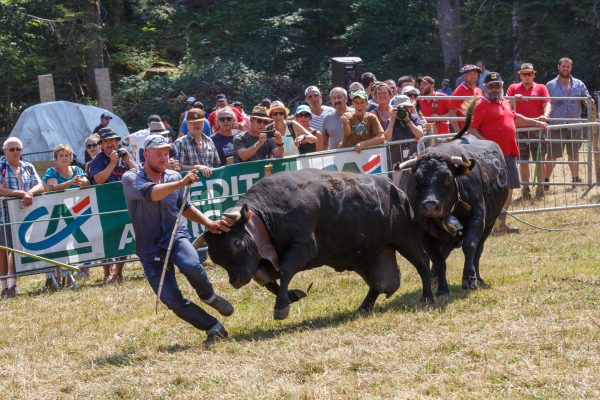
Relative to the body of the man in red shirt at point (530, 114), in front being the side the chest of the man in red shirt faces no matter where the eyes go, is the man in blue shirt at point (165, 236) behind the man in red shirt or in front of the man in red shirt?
in front

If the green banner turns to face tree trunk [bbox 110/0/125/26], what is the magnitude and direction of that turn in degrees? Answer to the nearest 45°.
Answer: approximately 180°

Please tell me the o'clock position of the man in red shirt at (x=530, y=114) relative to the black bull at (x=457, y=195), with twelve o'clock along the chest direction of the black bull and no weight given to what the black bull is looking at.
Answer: The man in red shirt is roughly at 5 o'clock from the black bull.

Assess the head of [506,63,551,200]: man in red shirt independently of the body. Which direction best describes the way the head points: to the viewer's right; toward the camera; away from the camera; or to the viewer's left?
toward the camera

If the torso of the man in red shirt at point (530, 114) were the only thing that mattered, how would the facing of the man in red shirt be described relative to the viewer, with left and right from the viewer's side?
facing the viewer

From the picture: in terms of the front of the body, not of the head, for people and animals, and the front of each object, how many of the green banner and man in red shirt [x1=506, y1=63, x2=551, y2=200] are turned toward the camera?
2

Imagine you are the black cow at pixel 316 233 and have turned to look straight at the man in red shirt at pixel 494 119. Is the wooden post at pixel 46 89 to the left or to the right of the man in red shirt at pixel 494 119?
left

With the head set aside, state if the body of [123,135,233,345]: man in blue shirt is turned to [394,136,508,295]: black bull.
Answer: no

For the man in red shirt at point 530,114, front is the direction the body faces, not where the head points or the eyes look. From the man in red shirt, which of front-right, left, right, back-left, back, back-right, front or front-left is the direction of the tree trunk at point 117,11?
back-right

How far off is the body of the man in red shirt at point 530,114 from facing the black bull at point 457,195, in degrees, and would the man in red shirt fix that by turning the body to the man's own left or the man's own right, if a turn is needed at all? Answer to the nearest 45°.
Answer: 0° — they already face it

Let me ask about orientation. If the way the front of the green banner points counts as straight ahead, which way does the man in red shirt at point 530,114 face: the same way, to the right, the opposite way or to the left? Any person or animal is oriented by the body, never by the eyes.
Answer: the same way

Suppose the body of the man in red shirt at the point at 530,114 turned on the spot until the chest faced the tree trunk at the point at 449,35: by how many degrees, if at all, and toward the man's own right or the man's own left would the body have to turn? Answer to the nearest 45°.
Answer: approximately 180°

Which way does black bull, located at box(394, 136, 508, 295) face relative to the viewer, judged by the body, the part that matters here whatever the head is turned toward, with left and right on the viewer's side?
facing the viewer and to the left of the viewer

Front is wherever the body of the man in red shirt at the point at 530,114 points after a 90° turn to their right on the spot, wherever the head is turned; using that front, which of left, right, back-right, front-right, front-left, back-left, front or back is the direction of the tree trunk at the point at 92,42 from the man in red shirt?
front-right

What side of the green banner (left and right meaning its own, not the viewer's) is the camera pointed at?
front

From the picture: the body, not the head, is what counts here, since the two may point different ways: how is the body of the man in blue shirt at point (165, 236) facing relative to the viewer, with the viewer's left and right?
facing the viewer and to the right of the viewer

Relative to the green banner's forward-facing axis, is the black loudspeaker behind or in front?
behind

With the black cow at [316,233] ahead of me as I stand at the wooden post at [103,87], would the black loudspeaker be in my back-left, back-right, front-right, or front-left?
front-left
